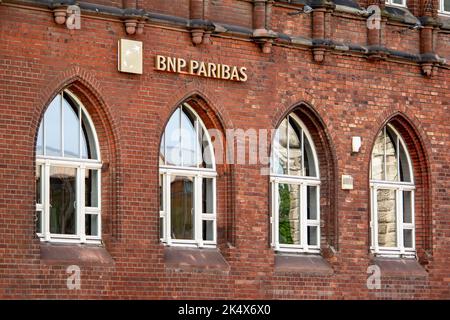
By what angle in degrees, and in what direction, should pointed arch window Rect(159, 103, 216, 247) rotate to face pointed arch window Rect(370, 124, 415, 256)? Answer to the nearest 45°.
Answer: approximately 90° to its left

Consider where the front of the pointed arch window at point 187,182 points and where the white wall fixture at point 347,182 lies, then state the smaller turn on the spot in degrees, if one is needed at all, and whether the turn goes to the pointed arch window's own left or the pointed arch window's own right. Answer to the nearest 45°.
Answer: approximately 90° to the pointed arch window's own left

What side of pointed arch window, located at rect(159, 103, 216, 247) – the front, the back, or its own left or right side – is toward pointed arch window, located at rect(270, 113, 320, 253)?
left

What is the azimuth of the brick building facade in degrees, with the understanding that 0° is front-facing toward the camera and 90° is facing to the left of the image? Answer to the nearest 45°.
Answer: approximately 315°

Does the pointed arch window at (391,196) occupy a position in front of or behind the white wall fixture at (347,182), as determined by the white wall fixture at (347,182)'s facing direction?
behind
